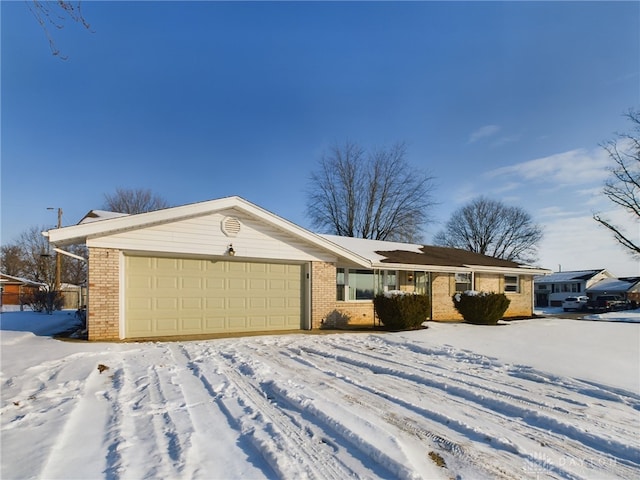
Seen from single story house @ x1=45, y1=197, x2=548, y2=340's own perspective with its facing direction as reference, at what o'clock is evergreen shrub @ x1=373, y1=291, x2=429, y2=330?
The evergreen shrub is roughly at 10 o'clock from the single story house.

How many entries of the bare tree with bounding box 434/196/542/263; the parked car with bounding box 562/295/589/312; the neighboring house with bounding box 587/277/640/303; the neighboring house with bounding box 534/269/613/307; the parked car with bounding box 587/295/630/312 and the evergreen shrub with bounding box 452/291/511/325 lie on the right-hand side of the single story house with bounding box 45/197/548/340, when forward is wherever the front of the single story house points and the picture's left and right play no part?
0

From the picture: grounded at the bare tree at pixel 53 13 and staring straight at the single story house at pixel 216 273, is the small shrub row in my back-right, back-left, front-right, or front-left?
front-left

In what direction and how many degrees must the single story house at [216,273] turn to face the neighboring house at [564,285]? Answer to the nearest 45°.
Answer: approximately 90° to its left

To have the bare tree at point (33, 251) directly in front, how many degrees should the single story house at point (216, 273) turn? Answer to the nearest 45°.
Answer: approximately 180°

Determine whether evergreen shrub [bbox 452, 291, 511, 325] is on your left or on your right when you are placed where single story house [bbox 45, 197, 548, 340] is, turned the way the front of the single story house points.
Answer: on your left

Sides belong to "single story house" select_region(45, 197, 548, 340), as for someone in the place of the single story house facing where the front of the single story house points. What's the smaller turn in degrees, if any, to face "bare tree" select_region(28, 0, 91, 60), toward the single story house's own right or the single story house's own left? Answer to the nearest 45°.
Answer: approximately 45° to the single story house's own right

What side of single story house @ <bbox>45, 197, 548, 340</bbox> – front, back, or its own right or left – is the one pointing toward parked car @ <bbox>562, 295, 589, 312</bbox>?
left

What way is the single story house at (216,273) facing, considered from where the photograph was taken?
facing the viewer and to the right of the viewer

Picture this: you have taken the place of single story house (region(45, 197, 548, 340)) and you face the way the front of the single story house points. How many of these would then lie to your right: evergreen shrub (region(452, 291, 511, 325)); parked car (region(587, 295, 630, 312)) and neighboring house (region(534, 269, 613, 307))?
0

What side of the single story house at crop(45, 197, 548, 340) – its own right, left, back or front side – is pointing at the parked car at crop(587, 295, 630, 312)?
left

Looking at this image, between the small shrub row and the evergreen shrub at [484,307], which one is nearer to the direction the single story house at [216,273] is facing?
the evergreen shrub
